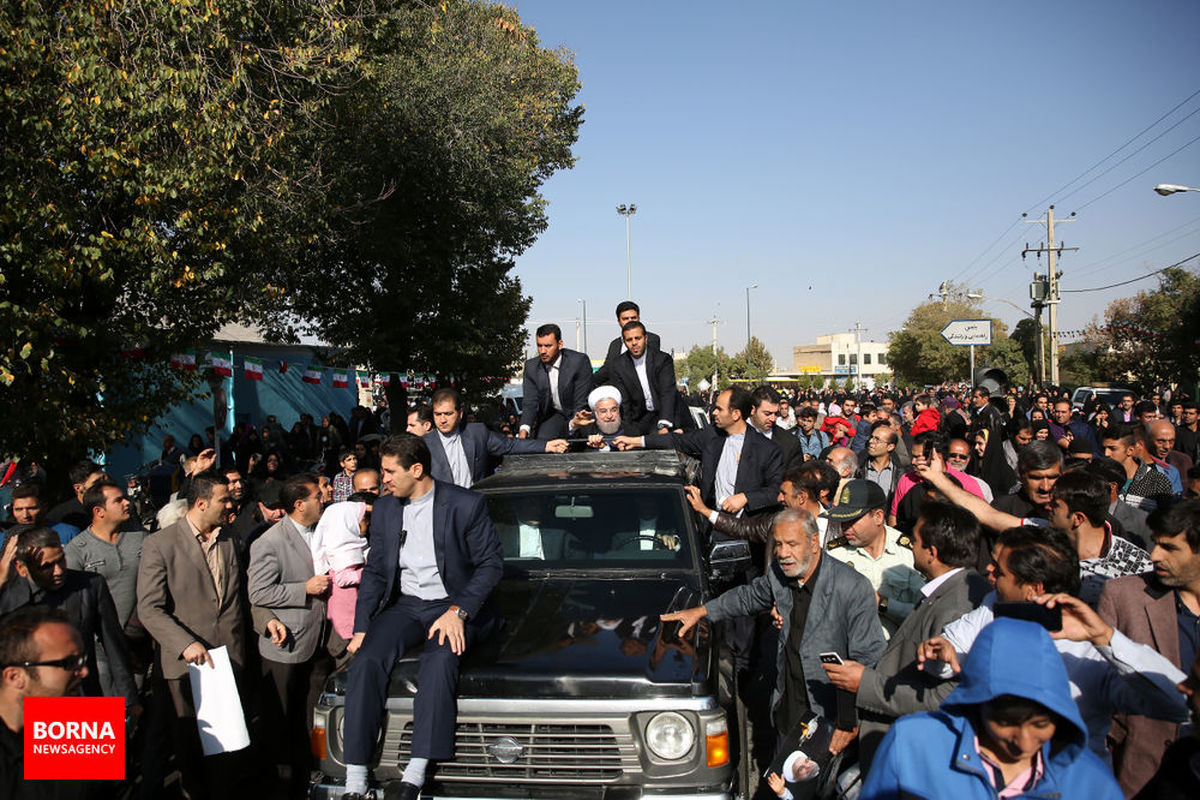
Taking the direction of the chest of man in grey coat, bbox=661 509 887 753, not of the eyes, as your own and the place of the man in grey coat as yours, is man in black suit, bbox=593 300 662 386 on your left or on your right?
on your right

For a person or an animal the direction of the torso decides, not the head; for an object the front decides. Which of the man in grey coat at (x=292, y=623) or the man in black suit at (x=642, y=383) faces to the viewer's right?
the man in grey coat

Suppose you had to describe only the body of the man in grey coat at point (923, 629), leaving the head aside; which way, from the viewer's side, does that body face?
to the viewer's left

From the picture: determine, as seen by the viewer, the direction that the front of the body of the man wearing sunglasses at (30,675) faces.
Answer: to the viewer's right

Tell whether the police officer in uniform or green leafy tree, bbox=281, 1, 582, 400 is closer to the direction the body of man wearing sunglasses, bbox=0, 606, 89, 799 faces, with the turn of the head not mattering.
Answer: the police officer in uniform

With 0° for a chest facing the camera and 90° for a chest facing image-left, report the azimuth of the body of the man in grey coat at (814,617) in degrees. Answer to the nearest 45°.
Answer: approximately 45°

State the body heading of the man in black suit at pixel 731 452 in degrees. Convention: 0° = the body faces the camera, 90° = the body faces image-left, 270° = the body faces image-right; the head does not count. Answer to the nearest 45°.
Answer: approximately 45°

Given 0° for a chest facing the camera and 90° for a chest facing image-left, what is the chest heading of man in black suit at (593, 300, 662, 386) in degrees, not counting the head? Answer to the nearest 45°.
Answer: approximately 0°
